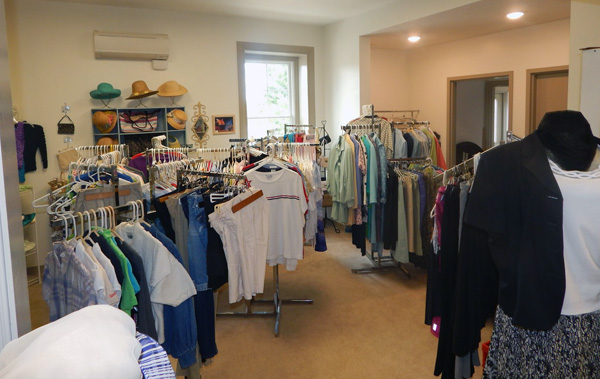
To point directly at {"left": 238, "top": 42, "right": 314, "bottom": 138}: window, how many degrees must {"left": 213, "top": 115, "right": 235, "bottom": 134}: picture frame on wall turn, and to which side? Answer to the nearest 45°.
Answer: approximately 135° to its left

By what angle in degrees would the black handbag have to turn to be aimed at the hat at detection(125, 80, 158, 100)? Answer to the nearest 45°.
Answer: approximately 90° to its left

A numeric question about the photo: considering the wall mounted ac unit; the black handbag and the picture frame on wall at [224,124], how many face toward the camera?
3

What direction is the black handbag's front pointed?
toward the camera

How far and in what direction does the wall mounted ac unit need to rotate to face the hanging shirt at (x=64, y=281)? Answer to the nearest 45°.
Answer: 0° — it already faces it

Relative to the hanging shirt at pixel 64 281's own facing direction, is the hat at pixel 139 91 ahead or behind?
behind

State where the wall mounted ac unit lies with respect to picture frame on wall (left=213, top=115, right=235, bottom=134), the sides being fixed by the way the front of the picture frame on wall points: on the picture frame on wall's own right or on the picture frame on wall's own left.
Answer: on the picture frame on wall's own right

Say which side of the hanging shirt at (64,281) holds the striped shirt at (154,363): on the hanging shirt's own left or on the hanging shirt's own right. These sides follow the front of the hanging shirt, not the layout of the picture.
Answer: on the hanging shirt's own left

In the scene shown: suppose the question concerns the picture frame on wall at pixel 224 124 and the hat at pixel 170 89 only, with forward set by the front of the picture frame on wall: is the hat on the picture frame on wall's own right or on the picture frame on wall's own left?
on the picture frame on wall's own right

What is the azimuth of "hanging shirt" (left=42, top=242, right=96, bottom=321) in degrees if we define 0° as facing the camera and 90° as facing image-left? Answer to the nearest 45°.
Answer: approximately 45°

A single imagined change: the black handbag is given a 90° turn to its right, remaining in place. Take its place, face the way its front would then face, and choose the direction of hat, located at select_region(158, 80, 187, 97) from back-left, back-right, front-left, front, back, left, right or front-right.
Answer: back

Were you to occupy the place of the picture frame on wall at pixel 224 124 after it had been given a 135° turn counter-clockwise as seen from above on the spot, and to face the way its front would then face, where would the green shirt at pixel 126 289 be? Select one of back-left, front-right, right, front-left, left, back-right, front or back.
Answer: back-right

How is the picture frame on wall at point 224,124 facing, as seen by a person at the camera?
facing the viewer

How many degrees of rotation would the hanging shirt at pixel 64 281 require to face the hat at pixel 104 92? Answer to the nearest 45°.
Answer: approximately 135° to its right
